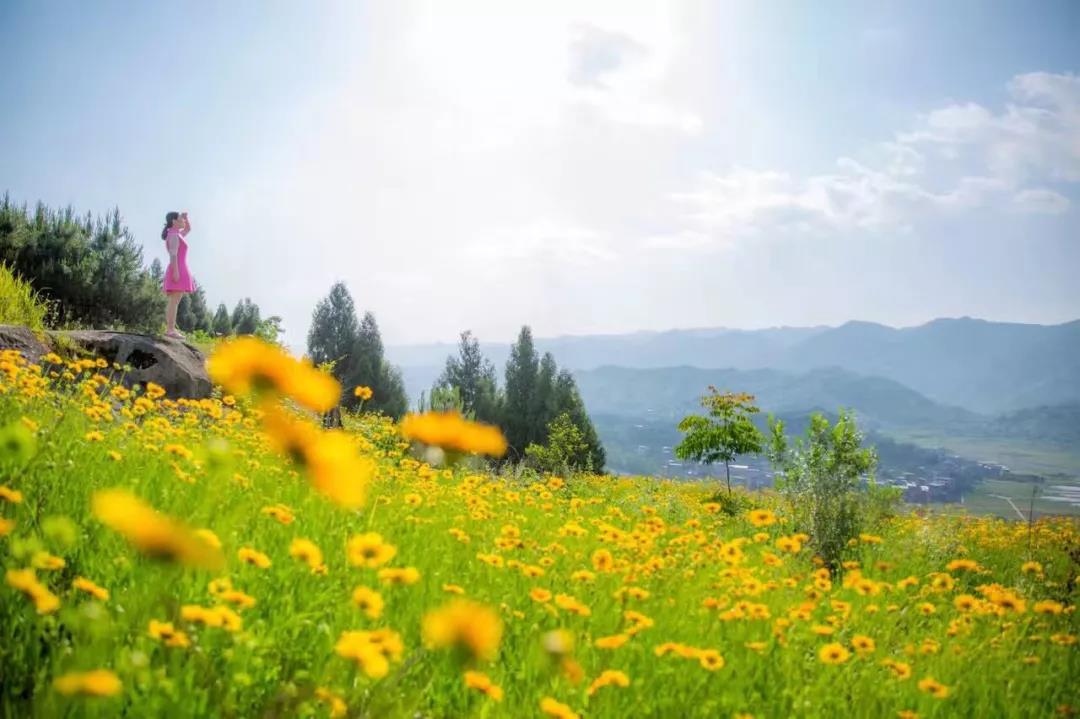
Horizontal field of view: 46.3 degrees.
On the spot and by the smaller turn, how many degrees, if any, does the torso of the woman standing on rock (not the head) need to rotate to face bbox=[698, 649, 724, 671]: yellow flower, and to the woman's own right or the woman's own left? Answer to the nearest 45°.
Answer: approximately 90° to the woman's own right

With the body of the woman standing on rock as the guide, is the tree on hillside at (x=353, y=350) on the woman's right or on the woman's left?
on the woman's left

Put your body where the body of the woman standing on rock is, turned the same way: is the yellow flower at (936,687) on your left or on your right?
on your right

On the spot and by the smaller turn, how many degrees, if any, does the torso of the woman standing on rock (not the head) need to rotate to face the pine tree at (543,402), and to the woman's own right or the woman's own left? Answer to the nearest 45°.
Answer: approximately 45° to the woman's own left

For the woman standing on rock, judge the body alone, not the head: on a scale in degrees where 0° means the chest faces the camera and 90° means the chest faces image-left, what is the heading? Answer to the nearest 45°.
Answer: approximately 270°

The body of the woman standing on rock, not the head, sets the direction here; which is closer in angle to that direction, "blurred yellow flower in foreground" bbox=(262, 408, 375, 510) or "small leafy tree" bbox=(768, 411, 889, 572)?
the small leafy tree

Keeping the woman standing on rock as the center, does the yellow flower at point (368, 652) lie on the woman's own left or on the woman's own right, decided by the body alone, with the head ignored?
on the woman's own right

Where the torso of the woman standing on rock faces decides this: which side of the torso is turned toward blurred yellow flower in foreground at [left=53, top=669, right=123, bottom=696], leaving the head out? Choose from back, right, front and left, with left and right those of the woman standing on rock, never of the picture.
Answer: right

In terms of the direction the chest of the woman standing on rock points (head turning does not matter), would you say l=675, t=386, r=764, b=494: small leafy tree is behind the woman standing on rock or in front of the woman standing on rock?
in front

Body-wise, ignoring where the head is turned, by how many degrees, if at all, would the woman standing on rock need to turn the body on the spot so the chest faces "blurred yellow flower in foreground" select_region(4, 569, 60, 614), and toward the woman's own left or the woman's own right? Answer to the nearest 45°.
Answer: approximately 90° to the woman's own right
